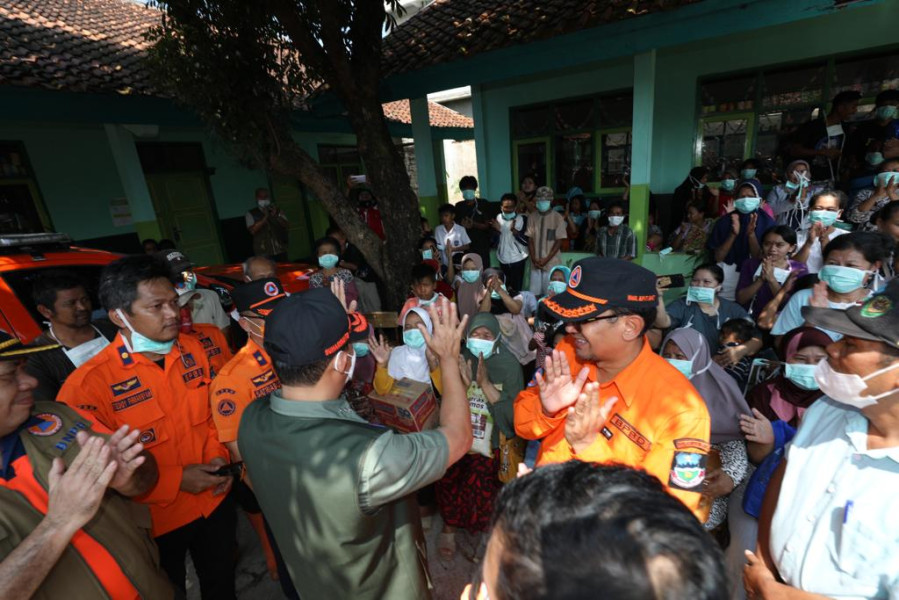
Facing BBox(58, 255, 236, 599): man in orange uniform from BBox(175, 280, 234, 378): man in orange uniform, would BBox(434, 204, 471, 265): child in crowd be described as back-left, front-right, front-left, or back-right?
back-left

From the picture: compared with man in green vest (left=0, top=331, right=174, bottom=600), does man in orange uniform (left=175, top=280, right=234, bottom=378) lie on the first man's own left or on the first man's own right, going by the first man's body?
on the first man's own left

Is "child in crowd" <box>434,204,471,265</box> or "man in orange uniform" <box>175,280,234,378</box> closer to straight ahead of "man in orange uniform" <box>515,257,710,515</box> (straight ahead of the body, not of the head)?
the man in orange uniform

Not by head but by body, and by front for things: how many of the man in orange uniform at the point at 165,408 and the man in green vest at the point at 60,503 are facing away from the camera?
0

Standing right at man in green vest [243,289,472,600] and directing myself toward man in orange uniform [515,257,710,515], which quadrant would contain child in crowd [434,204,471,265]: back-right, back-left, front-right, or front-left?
front-left

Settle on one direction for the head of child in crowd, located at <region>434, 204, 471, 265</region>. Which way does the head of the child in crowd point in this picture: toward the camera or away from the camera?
toward the camera

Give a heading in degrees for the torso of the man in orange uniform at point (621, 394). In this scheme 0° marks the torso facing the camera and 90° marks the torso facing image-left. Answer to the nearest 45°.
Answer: approximately 45°

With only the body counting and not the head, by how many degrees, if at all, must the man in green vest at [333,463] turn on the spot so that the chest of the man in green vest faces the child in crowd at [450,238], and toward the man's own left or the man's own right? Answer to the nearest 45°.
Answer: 0° — they already face them

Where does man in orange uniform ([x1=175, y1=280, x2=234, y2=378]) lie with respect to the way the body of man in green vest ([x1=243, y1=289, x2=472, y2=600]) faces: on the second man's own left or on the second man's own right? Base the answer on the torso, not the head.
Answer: on the second man's own left

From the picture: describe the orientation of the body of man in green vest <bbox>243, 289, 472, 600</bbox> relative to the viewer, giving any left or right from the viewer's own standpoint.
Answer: facing away from the viewer and to the right of the viewer

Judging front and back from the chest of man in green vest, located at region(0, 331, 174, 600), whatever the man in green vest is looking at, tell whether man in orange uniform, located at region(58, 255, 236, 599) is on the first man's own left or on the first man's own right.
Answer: on the first man's own left

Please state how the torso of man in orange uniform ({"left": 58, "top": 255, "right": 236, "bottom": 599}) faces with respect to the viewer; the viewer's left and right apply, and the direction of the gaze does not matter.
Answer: facing the viewer and to the right of the viewer

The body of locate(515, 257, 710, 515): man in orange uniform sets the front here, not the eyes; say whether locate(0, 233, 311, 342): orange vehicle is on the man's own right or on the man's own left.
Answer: on the man's own right

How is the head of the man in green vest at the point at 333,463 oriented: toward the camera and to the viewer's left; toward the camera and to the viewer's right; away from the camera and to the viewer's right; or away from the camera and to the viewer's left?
away from the camera and to the viewer's right

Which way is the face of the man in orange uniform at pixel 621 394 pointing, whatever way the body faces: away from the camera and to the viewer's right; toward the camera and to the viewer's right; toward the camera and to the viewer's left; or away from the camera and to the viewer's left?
toward the camera and to the viewer's left
